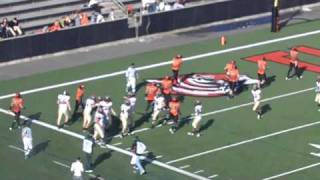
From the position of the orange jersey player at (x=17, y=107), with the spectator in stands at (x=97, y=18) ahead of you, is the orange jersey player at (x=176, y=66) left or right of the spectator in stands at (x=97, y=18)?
right

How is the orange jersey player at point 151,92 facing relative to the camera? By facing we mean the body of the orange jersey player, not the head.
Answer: to the viewer's left
